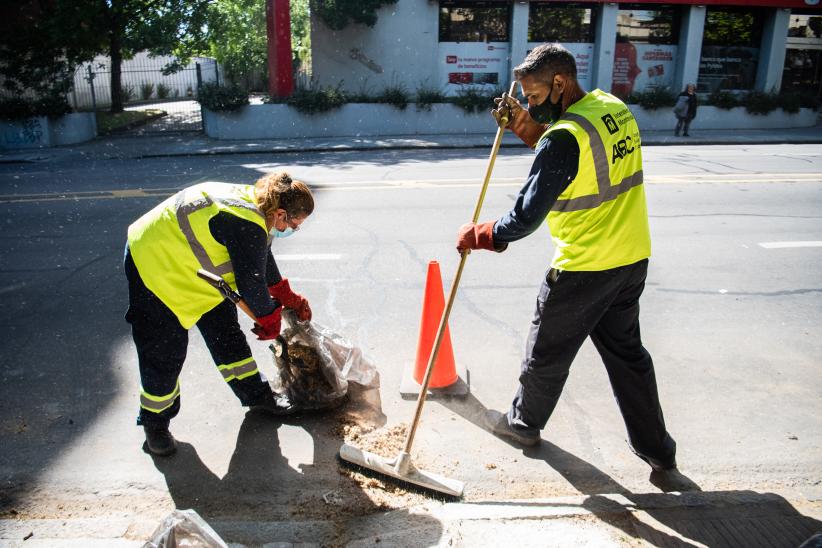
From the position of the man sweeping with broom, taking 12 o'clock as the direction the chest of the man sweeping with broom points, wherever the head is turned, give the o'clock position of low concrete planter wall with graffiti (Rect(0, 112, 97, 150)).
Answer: The low concrete planter wall with graffiti is roughly at 12 o'clock from the man sweeping with broom.

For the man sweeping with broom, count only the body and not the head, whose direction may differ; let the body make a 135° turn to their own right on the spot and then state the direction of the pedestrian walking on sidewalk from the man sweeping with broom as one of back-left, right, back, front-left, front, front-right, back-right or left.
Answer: left

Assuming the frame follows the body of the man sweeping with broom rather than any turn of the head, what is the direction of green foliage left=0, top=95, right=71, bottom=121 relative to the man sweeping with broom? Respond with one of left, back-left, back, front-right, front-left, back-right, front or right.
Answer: front

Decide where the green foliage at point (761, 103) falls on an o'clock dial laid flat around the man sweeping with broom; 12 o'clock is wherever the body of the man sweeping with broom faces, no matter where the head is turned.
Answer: The green foliage is roughly at 2 o'clock from the man sweeping with broom.

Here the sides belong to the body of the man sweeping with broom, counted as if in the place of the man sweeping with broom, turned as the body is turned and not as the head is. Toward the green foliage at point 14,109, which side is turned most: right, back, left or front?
front

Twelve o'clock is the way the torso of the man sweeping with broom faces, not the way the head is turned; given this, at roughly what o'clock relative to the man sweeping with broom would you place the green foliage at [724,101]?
The green foliage is roughly at 2 o'clock from the man sweeping with broom.

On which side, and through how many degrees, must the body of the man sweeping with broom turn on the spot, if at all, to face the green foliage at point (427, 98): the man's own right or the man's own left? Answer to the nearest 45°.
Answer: approximately 45° to the man's own right

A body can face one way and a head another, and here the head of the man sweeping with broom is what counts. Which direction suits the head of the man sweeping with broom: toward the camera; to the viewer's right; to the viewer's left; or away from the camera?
to the viewer's left

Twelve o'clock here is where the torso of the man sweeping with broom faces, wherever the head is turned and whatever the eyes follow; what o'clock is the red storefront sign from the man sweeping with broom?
The red storefront sign is roughly at 2 o'clock from the man sweeping with broom.

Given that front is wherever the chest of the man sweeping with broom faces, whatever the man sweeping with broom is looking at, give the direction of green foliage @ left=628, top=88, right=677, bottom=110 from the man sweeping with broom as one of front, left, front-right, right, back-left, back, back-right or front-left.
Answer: front-right

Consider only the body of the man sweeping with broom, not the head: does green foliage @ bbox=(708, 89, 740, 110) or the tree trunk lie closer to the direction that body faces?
the tree trunk

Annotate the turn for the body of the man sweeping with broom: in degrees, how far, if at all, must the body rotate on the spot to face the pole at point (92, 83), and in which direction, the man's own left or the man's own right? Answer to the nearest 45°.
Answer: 0° — they already face it

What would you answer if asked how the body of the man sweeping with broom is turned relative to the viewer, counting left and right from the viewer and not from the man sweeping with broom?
facing away from the viewer and to the left of the viewer

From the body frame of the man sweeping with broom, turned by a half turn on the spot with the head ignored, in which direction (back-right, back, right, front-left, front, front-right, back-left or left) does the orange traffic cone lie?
back

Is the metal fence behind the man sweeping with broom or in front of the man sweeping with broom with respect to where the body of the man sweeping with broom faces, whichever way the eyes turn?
in front

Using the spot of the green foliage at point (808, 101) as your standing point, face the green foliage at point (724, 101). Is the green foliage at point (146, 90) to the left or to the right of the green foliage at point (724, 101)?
right

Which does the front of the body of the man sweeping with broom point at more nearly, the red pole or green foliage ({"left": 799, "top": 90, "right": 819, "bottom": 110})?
the red pole
